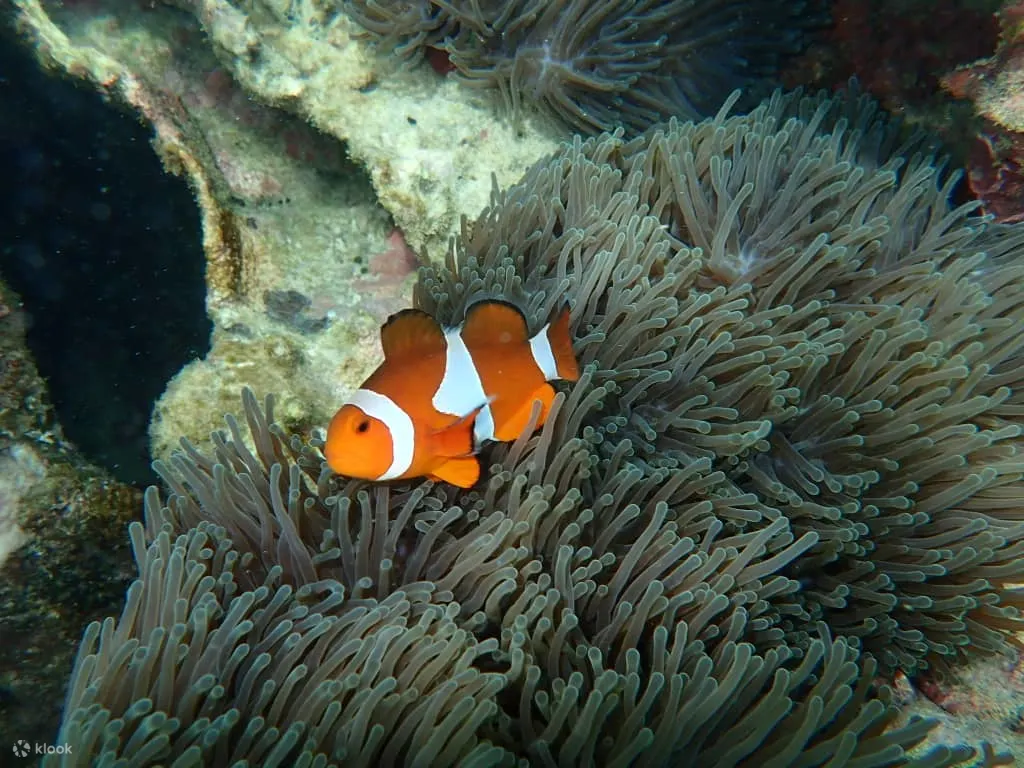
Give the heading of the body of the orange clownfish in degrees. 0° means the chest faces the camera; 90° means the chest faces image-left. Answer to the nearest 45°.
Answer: approximately 90°
